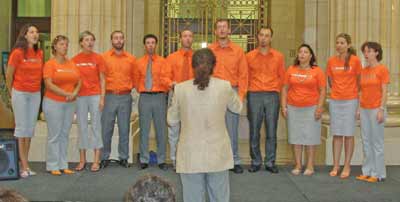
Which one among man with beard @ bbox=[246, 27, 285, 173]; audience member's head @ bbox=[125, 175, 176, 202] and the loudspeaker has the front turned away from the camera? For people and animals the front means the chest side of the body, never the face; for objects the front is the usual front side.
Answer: the audience member's head

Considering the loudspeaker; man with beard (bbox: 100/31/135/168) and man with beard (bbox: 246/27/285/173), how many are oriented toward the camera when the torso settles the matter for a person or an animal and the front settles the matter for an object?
3

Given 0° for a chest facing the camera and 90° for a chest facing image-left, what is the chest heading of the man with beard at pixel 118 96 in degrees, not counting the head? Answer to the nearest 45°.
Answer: approximately 0°

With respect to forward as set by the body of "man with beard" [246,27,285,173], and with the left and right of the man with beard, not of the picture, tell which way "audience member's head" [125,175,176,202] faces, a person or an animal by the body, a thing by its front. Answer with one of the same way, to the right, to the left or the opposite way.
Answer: the opposite way

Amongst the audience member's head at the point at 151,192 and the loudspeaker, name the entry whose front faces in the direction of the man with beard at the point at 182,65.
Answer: the audience member's head

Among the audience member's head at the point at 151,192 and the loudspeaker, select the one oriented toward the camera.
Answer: the loudspeaker

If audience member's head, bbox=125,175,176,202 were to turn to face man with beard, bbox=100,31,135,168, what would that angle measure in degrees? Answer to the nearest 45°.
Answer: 0° — it already faces them

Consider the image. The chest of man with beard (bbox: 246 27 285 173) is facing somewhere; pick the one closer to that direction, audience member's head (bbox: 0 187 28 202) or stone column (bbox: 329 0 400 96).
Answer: the audience member's head

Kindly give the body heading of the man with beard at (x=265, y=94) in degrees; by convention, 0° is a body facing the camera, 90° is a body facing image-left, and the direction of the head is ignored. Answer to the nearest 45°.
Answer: approximately 0°

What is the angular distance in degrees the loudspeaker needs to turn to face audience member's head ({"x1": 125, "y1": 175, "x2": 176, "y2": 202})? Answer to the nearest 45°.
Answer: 0° — it already faces it

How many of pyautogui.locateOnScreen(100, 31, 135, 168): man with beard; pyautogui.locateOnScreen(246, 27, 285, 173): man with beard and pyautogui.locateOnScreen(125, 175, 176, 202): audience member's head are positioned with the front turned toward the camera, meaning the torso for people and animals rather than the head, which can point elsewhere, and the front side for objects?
2

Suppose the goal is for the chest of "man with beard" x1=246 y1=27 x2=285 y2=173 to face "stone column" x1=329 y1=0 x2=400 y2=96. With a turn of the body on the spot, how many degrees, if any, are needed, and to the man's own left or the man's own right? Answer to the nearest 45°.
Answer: approximately 135° to the man's own left

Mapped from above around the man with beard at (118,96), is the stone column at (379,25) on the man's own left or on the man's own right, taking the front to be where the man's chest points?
on the man's own left

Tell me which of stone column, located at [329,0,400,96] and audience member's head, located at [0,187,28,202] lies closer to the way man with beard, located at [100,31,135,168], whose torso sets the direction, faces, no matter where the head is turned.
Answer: the audience member's head

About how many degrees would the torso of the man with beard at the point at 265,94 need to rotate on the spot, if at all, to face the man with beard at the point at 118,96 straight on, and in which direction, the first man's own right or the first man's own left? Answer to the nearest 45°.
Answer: approximately 90° to the first man's own right

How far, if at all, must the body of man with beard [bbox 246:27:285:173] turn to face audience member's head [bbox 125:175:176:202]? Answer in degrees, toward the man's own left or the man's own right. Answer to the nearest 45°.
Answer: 0° — they already face it
